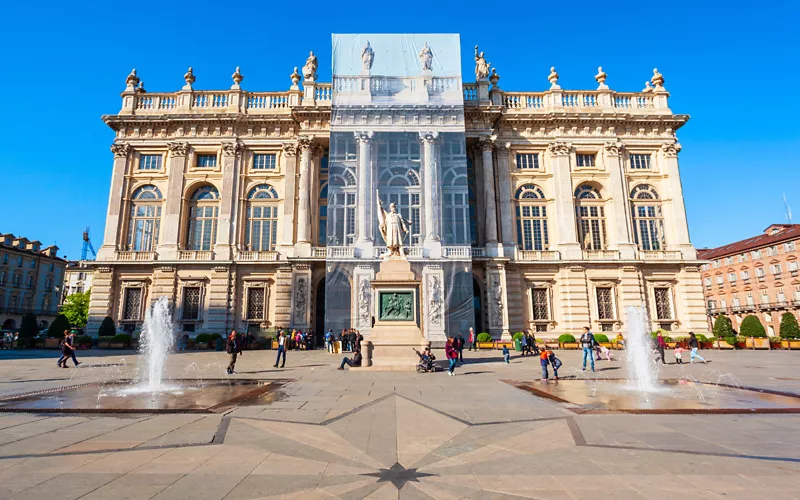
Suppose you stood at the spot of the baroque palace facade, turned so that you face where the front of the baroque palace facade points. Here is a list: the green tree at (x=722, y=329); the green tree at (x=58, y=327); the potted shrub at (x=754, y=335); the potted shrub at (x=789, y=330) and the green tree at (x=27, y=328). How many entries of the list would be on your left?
3

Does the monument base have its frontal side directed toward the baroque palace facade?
no

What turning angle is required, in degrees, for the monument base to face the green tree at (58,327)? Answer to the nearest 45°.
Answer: approximately 135° to its right

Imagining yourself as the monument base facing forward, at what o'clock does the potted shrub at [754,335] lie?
The potted shrub is roughly at 8 o'clock from the monument base.

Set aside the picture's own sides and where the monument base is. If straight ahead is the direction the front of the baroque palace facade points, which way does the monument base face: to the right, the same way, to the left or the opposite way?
the same way

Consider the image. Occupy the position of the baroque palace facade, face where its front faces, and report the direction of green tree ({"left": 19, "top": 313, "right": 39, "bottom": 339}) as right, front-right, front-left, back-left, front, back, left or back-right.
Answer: right

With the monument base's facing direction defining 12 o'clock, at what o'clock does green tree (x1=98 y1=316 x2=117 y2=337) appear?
The green tree is roughly at 4 o'clock from the monument base.

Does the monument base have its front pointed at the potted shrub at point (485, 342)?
no

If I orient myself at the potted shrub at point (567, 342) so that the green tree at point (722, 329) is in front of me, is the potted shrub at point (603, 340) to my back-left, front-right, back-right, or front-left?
front-right

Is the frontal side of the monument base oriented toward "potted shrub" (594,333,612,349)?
no

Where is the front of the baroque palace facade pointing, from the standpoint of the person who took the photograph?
facing the viewer

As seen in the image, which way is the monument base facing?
toward the camera

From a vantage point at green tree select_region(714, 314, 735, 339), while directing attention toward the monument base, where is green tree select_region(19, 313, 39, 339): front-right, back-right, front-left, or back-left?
front-right

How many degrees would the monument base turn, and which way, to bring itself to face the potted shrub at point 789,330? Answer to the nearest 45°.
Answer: approximately 135° to its left

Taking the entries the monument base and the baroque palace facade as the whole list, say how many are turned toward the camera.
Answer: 2
